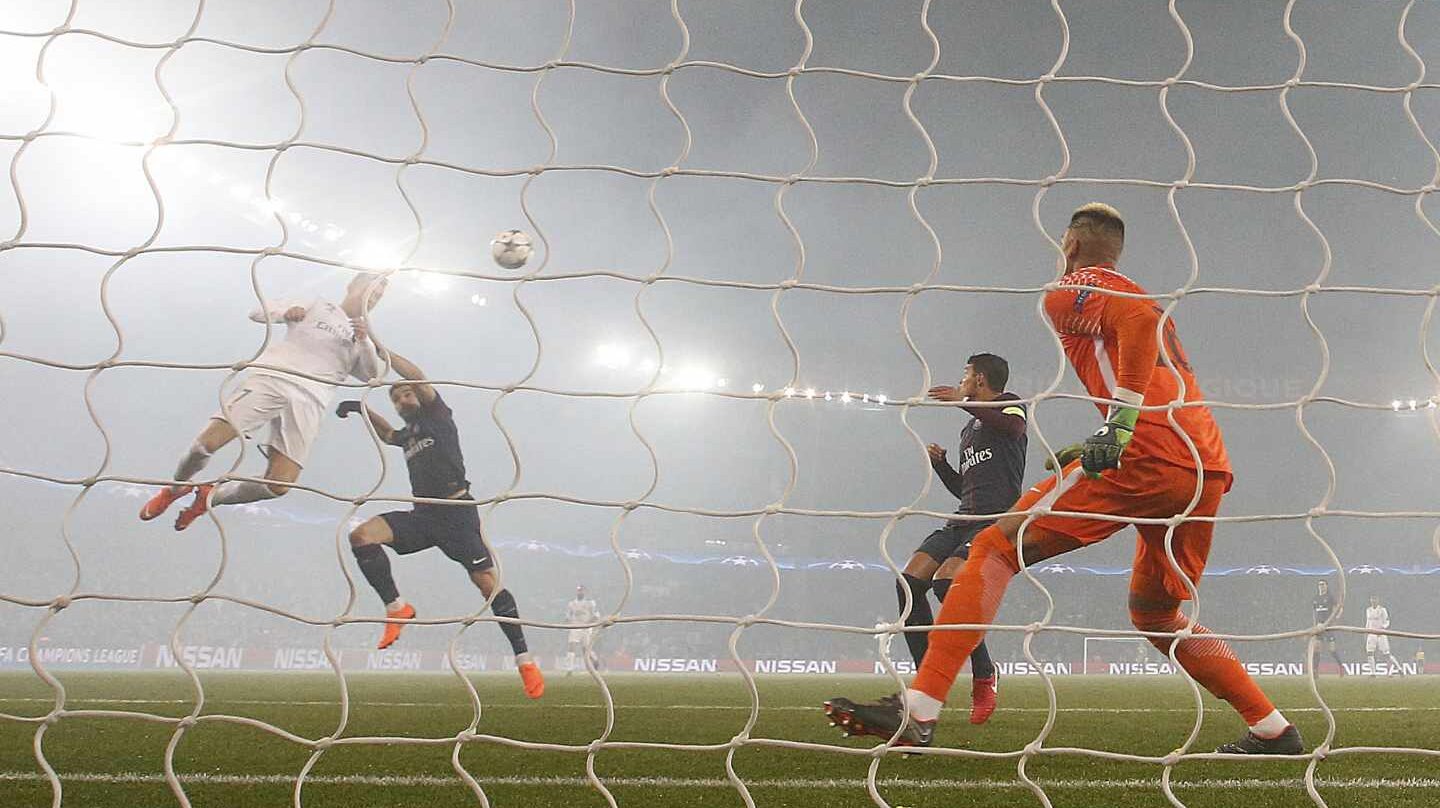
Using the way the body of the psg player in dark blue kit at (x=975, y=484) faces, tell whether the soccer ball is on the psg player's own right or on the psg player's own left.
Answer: on the psg player's own right

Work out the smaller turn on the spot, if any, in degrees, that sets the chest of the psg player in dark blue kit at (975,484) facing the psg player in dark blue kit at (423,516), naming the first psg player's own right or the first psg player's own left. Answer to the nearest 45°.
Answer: approximately 45° to the first psg player's own right

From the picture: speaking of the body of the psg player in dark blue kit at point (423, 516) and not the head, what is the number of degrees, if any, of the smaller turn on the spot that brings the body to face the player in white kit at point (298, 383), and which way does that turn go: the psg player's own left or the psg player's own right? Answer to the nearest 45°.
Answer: approximately 90° to the psg player's own right

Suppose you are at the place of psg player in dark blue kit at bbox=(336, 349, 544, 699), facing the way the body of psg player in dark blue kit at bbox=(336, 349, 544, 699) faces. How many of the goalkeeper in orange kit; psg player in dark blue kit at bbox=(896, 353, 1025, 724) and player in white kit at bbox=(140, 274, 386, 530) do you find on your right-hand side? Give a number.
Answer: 1

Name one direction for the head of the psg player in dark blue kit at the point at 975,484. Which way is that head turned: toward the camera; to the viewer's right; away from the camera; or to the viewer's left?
to the viewer's left

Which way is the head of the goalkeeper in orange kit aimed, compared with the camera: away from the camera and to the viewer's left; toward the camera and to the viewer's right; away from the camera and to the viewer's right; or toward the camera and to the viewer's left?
away from the camera and to the viewer's left

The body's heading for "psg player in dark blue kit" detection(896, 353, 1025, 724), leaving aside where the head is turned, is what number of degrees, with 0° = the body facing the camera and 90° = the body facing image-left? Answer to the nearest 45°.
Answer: approximately 45°

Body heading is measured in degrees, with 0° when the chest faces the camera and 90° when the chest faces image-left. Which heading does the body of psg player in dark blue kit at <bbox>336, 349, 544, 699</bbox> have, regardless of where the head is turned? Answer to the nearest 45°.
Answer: approximately 45°

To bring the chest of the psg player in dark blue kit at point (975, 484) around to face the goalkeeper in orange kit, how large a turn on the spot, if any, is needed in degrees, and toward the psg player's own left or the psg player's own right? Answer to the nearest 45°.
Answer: approximately 45° to the psg player's own left
